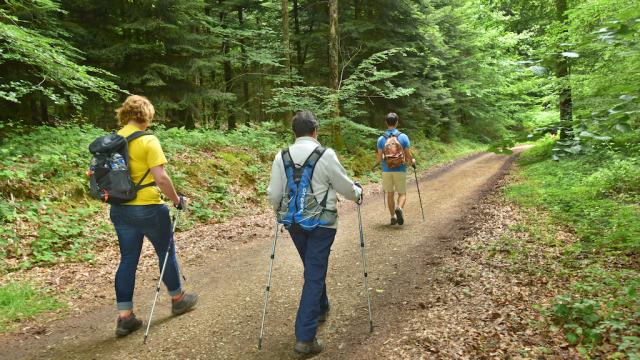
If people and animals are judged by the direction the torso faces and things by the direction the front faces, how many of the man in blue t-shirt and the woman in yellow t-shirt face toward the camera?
0

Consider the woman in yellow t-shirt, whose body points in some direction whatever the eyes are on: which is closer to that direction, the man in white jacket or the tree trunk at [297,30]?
the tree trunk

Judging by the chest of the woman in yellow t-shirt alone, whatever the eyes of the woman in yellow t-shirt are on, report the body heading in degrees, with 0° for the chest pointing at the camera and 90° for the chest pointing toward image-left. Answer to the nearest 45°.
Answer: approximately 225°

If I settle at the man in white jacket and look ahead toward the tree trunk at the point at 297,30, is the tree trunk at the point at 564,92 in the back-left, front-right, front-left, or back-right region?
front-right

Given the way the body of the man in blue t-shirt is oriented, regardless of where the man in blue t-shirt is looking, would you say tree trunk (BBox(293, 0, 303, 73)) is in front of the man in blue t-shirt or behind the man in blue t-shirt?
in front

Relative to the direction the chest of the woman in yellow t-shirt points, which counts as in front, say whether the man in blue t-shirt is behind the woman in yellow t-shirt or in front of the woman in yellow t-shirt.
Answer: in front

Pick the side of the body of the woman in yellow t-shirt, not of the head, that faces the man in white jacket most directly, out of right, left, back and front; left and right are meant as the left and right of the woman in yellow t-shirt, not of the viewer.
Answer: right

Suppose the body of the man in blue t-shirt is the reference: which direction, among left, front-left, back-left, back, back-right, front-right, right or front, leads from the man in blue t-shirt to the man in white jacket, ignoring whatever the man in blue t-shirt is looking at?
back

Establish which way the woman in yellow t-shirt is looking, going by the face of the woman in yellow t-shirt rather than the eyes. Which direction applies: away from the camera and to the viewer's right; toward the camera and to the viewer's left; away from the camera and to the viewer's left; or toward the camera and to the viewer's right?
away from the camera and to the viewer's right

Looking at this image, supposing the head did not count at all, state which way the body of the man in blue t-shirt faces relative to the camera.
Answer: away from the camera

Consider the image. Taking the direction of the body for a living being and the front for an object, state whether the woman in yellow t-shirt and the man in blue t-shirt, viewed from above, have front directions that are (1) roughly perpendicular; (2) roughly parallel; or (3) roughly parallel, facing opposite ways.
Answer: roughly parallel
